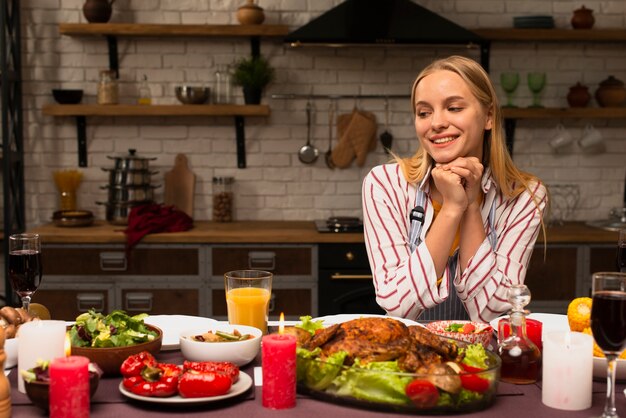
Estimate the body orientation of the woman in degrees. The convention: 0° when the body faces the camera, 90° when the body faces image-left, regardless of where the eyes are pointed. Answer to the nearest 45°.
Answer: approximately 0°

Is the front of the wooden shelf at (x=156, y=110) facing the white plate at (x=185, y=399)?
yes

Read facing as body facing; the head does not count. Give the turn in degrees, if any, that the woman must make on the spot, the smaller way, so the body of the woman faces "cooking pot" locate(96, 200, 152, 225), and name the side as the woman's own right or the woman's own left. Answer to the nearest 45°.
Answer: approximately 135° to the woman's own right

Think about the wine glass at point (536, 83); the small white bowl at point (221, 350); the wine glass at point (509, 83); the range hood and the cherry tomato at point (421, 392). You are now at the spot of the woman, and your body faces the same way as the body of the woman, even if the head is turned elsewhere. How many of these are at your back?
3

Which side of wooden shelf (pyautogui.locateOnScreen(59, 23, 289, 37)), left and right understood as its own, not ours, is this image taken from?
front

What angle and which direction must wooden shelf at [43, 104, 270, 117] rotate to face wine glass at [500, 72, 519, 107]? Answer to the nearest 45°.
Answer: approximately 90° to its left

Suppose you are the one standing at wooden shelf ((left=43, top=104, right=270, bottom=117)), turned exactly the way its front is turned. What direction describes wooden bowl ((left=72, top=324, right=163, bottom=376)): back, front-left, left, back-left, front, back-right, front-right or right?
front

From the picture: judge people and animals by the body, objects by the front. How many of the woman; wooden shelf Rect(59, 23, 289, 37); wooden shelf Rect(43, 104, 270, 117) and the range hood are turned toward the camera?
4

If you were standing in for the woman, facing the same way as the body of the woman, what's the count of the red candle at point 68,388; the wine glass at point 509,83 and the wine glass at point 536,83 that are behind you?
2

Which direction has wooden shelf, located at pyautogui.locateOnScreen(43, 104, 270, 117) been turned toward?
toward the camera

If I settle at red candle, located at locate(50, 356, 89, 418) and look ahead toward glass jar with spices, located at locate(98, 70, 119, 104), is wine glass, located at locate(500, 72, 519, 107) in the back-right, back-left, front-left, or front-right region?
front-right

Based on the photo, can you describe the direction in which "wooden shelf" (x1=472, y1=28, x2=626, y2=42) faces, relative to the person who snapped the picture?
facing the viewer
